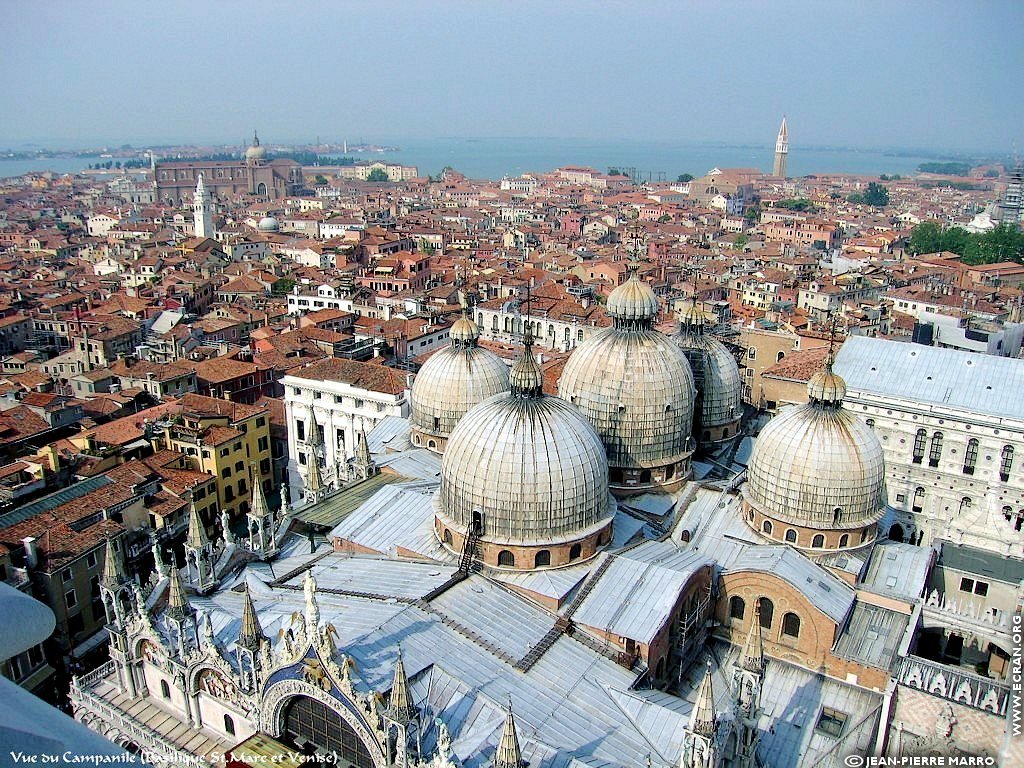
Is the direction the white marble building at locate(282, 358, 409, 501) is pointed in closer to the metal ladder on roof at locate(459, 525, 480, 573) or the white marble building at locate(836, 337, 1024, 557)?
the metal ladder on roof

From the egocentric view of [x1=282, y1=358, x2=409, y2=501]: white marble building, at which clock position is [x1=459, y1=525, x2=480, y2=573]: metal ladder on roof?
The metal ladder on roof is roughly at 10 o'clock from the white marble building.

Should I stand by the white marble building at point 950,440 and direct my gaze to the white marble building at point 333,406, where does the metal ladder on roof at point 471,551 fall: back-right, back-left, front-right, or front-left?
front-left

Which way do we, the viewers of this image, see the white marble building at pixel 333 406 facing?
facing the viewer and to the left of the viewer

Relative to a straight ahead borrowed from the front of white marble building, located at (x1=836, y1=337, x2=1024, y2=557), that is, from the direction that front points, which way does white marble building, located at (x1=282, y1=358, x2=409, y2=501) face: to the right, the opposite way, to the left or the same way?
the same way

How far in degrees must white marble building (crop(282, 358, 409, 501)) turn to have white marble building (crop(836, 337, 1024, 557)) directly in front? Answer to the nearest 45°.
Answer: approximately 90° to its left

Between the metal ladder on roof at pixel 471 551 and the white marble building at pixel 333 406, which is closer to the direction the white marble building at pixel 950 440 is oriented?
the metal ladder on roof

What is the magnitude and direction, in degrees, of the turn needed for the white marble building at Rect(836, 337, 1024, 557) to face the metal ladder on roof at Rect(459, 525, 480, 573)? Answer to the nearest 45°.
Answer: approximately 45° to its right

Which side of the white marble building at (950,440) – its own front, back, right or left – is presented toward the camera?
front

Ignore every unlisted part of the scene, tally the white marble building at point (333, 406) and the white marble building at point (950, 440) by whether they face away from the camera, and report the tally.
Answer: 0
